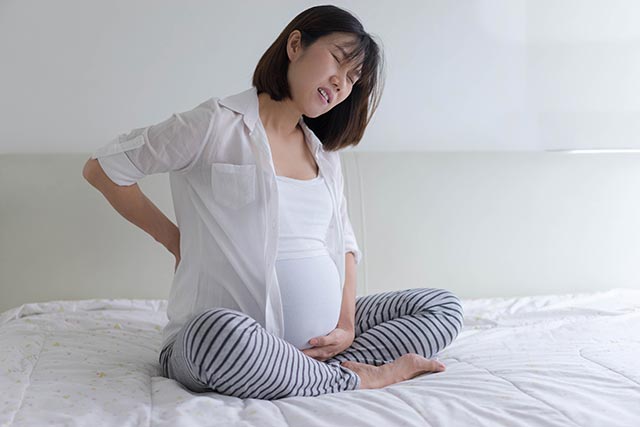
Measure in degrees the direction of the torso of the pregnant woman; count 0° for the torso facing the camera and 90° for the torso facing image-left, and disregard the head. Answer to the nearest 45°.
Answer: approximately 315°

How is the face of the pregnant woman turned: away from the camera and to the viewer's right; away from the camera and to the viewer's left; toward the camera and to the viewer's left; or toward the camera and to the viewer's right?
toward the camera and to the viewer's right
